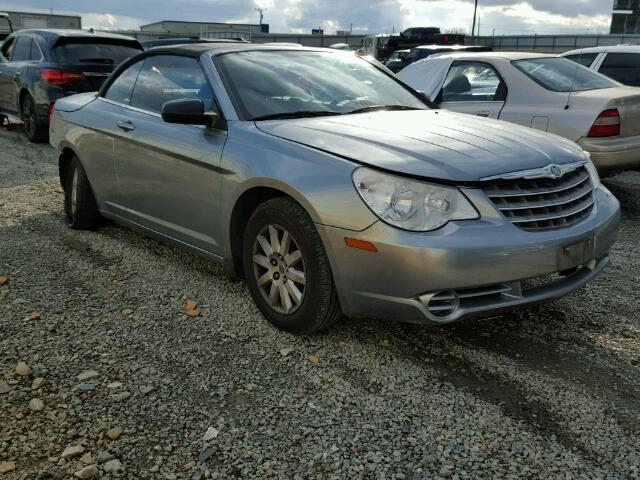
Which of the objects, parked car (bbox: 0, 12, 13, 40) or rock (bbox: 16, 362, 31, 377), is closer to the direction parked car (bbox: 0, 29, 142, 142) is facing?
the parked car

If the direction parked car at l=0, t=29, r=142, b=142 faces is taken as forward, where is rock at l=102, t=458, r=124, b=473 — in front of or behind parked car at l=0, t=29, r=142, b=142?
behind

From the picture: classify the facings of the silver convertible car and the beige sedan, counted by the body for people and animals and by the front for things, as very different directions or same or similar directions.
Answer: very different directions

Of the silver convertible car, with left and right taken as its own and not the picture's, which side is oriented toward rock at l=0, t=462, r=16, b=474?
right

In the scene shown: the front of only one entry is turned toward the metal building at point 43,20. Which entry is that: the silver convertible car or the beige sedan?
the beige sedan

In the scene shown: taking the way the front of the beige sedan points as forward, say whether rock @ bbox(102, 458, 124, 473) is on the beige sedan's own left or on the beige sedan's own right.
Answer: on the beige sedan's own left

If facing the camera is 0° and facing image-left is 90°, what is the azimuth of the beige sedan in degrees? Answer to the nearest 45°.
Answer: approximately 135°

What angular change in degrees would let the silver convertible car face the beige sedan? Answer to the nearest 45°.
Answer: approximately 90° to its left

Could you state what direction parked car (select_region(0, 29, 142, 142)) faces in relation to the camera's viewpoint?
facing away from the viewer and to the left of the viewer

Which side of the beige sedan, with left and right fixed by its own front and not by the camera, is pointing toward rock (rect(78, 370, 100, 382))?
left

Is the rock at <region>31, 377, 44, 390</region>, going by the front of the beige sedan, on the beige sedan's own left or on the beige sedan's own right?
on the beige sedan's own left
